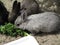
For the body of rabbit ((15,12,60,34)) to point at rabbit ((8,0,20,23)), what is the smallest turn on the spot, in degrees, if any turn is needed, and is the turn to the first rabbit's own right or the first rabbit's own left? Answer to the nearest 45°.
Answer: approximately 45° to the first rabbit's own right

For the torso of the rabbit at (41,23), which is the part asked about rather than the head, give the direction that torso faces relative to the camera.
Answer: to the viewer's left

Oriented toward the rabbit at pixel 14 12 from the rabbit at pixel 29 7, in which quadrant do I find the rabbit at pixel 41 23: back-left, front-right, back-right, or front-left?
back-left
